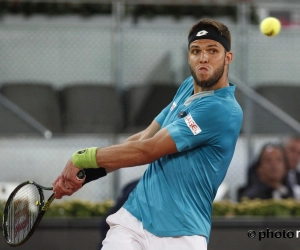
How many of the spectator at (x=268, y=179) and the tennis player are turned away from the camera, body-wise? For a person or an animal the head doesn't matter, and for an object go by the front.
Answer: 0

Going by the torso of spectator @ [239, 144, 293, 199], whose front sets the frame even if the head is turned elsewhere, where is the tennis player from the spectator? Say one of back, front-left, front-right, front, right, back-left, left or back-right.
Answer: front-right

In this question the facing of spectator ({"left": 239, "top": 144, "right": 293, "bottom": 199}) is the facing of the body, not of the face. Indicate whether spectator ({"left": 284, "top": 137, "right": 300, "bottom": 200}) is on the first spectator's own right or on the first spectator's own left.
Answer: on the first spectator's own left

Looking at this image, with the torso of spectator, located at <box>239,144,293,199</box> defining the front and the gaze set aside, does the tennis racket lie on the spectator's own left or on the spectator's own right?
on the spectator's own right

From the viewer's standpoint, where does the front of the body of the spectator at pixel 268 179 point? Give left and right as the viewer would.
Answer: facing the viewer and to the right of the viewer

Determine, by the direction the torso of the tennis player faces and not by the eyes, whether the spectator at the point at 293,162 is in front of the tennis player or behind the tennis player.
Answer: behind

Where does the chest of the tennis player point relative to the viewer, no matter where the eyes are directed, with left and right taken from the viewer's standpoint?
facing the viewer and to the left of the viewer
